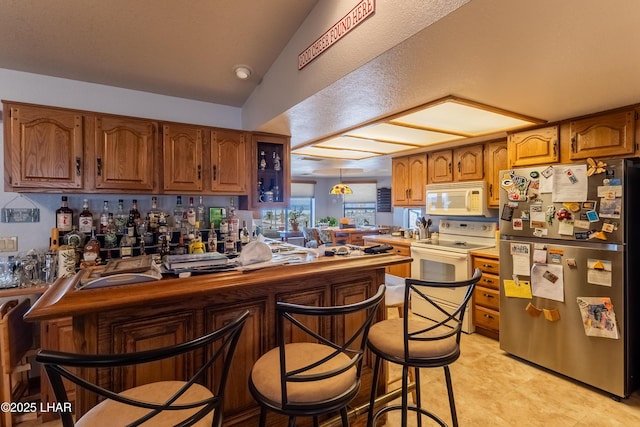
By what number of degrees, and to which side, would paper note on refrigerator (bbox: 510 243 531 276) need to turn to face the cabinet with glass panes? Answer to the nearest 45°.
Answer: approximately 90° to its right

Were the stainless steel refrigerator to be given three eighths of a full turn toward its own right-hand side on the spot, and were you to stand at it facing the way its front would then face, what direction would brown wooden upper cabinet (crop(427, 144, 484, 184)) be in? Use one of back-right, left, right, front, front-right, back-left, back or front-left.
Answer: front-left

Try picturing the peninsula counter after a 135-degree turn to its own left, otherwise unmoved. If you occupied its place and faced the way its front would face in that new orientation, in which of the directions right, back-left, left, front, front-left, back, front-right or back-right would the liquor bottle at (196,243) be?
front

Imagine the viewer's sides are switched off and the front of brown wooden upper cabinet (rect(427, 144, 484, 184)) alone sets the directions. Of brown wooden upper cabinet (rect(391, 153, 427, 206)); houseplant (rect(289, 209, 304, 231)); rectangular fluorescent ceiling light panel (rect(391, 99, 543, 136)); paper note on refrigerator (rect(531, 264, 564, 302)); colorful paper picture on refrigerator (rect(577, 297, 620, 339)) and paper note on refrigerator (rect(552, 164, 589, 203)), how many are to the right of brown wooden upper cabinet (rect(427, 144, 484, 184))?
2

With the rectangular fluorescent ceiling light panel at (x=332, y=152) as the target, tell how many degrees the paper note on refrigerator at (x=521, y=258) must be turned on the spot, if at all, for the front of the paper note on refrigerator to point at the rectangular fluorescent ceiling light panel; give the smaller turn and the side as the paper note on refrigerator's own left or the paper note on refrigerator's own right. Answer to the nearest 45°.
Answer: approximately 90° to the paper note on refrigerator's own right

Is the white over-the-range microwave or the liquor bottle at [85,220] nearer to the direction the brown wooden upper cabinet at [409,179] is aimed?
the liquor bottle

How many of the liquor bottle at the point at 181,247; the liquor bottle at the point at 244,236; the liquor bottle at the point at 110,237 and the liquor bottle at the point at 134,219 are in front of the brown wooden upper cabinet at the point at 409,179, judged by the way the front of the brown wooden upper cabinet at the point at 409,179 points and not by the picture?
4

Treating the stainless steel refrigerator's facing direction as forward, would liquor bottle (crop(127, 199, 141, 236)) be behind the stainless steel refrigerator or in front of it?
in front

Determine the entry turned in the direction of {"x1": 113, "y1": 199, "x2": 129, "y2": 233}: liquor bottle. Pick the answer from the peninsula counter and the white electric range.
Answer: the white electric range

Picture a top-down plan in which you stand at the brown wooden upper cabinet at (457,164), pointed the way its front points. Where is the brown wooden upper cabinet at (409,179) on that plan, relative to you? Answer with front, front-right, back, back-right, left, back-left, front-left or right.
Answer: right

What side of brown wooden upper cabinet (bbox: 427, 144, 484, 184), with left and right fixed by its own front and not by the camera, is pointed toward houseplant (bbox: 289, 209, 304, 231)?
right

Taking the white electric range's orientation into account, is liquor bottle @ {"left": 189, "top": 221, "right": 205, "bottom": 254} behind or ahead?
ahead

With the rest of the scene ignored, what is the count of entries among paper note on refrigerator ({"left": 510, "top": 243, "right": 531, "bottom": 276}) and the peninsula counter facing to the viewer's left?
0

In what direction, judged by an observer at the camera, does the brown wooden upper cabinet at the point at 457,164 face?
facing the viewer and to the left of the viewer
